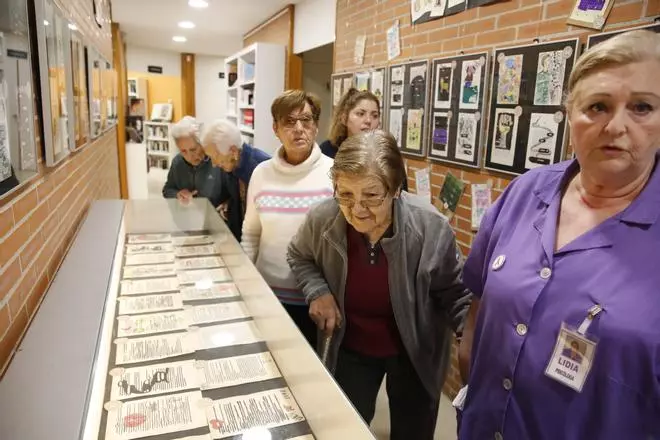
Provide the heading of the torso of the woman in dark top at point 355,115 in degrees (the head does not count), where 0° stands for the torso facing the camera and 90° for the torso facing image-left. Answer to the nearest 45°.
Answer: approximately 315°

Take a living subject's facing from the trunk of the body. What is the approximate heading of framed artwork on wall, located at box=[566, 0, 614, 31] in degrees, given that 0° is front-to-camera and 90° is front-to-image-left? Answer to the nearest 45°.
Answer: approximately 45°

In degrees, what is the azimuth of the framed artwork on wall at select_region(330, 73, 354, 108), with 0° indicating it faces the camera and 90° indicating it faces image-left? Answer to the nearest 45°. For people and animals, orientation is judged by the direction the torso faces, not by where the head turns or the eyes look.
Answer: approximately 45°

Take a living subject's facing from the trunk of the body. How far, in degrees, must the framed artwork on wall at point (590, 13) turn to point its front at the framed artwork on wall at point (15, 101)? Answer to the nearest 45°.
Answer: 0° — it already faces it

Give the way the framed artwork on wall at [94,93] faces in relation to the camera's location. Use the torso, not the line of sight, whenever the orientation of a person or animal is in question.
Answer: facing to the right of the viewer

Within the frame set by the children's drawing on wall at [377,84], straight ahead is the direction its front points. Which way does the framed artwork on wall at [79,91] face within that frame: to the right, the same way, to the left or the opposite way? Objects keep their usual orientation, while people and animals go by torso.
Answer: the opposite way

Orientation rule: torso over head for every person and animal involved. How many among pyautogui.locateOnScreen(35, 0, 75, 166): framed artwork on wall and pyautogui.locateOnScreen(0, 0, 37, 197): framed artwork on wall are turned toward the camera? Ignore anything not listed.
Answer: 0

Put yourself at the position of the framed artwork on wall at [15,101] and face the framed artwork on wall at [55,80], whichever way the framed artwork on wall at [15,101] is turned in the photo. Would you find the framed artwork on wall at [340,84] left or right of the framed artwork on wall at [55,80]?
right

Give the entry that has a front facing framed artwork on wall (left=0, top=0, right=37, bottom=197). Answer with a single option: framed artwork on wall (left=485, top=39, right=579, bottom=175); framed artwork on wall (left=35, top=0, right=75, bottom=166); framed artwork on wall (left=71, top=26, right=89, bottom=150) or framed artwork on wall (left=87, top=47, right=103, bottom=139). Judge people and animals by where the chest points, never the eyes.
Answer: framed artwork on wall (left=485, top=39, right=579, bottom=175)

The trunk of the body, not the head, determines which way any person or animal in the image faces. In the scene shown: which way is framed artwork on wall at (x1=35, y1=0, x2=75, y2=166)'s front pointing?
to the viewer's right

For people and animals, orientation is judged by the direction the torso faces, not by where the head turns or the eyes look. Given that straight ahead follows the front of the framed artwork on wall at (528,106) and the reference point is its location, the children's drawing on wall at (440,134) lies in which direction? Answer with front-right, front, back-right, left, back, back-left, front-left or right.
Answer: right

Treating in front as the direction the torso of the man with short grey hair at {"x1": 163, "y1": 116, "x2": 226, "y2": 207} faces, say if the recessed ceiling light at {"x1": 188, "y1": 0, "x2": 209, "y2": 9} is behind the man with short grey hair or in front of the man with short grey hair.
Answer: behind

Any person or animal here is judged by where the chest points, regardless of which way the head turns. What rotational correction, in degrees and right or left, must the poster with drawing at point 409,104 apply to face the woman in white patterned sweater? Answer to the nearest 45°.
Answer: approximately 45° to its left

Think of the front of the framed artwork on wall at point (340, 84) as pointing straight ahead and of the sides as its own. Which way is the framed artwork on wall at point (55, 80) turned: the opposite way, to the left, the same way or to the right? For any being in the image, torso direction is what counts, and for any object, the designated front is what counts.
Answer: the opposite way

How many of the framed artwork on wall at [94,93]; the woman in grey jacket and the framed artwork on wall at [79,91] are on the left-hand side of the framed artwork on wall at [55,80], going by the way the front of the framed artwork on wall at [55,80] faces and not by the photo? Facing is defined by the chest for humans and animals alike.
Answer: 2

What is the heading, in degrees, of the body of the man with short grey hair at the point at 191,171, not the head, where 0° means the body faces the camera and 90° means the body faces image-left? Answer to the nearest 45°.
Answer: approximately 0°
